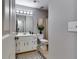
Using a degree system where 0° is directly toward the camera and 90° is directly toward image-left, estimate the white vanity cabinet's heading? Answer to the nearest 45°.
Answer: approximately 315°
